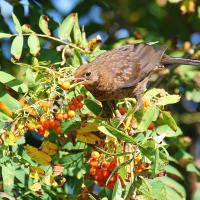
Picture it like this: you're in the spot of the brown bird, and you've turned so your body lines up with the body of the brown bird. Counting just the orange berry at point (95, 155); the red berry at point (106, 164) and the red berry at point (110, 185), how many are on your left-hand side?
3

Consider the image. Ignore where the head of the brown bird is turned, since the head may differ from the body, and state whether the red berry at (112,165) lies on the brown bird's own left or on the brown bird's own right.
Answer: on the brown bird's own left

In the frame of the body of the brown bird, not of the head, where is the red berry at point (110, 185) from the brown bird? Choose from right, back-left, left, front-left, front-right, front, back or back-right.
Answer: left

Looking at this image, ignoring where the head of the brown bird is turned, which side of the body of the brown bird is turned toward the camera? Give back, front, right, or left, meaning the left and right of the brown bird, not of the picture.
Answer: left

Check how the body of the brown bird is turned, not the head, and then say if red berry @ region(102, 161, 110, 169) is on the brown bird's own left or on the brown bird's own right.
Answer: on the brown bird's own left

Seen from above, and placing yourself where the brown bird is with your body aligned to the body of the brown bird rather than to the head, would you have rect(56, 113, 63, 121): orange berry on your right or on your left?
on your left

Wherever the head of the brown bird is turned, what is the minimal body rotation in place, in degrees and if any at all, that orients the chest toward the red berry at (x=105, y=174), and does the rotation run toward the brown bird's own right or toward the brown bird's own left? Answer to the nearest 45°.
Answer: approximately 90° to the brown bird's own left
